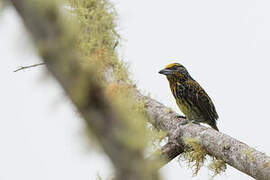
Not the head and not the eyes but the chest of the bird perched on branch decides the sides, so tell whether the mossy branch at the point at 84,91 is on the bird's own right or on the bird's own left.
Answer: on the bird's own left

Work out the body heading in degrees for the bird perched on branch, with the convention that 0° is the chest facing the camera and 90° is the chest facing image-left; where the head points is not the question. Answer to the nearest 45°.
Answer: approximately 90°
